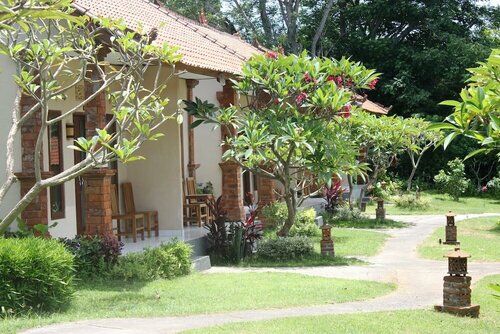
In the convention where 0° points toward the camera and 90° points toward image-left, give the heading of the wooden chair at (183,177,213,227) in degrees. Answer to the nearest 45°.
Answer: approximately 315°

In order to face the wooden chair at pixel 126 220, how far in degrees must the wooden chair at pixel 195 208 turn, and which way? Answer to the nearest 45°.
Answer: approximately 90° to its right

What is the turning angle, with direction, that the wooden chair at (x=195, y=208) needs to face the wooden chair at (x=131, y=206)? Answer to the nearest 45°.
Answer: approximately 90° to its right

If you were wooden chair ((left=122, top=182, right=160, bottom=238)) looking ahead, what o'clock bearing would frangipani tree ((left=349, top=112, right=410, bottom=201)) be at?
The frangipani tree is roughly at 9 o'clock from the wooden chair.

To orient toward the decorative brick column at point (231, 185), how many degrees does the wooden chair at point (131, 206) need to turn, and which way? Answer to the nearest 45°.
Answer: approximately 90° to its left

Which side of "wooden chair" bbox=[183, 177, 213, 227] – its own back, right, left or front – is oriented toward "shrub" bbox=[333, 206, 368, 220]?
left

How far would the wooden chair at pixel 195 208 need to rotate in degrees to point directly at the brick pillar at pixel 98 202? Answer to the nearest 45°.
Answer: approximately 45° to its right

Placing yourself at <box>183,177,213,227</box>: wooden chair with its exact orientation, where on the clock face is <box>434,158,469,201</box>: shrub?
The shrub is roughly at 9 o'clock from the wooden chair.

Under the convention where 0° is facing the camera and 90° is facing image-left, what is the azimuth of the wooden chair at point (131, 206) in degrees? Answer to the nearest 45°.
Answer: approximately 315°
